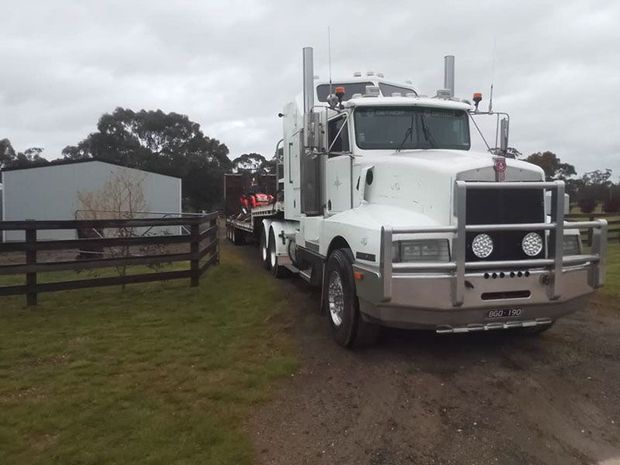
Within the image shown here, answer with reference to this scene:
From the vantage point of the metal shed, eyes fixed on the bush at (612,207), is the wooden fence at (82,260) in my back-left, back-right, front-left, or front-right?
front-right

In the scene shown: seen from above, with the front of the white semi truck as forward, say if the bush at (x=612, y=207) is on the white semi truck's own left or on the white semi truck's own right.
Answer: on the white semi truck's own left

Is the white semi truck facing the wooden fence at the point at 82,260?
no

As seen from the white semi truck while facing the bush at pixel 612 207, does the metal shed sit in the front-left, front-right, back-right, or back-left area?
front-left

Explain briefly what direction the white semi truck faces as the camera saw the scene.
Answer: facing the viewer and to the right of the viewer

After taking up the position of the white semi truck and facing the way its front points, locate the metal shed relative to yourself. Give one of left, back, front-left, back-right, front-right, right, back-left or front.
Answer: back
